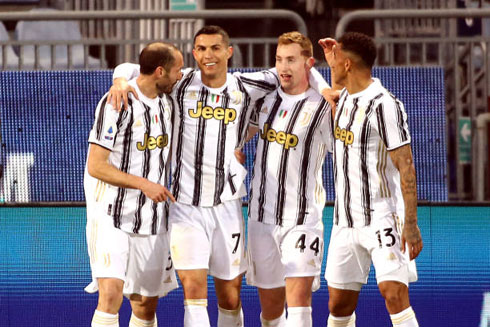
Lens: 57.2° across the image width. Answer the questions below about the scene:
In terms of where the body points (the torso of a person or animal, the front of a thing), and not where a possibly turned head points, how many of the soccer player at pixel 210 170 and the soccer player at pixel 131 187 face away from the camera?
0

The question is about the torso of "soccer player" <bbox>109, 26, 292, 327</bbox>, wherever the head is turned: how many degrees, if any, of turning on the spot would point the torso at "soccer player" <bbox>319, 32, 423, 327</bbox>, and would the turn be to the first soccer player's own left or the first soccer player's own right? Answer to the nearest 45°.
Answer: approximately 90° to the first soccer player's own left

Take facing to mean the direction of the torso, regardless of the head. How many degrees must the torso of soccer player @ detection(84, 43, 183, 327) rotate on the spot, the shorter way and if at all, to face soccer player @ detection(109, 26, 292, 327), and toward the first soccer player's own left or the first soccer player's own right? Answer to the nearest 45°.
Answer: approximately 45° to the first soccer player's own left

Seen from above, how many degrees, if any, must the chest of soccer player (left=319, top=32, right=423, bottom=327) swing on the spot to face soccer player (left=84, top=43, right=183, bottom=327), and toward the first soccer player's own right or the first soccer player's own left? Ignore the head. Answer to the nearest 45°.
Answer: approximately 45° to the first soccer player's own right

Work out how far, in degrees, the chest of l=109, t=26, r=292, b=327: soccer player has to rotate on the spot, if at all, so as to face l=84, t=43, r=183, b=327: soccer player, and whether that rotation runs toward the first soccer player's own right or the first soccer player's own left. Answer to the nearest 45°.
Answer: approximately 90° to the first soccer player's own right

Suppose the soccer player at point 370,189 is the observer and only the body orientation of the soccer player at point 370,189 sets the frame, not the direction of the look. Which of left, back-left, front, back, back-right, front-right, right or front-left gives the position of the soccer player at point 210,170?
front-right

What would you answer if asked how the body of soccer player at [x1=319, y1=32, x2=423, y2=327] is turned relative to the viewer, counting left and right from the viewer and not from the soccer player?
facing the viewer and to the left of the viewer

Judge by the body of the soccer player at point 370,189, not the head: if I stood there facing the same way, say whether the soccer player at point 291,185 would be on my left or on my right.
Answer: on my right

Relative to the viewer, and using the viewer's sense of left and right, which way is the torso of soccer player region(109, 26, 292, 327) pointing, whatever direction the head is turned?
facing the viewer

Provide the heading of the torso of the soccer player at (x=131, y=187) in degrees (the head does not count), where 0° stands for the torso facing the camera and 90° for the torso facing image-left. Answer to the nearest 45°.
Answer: approximately 315°

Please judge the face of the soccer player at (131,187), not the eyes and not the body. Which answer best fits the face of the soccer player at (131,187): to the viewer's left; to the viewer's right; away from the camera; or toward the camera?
to the viewer's right

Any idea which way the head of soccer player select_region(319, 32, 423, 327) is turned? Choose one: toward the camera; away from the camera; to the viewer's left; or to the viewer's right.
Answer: to the viewer's left

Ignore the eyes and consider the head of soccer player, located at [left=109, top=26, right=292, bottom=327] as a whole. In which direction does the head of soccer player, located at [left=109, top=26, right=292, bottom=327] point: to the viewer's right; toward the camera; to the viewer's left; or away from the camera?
toward the camera

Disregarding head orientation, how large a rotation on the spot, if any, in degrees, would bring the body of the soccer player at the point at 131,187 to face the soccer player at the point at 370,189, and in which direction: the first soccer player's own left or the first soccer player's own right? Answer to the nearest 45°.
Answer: approximately 45° to the first soccer player's own left

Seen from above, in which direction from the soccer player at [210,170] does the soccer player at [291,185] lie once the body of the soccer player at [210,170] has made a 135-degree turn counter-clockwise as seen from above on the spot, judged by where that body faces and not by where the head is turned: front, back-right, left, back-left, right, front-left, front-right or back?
front-right
